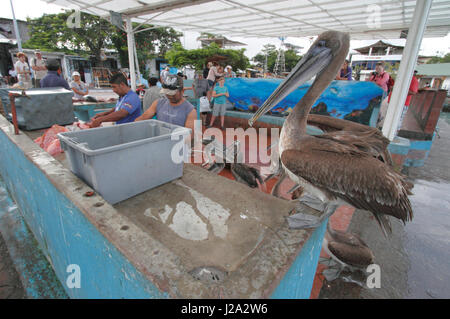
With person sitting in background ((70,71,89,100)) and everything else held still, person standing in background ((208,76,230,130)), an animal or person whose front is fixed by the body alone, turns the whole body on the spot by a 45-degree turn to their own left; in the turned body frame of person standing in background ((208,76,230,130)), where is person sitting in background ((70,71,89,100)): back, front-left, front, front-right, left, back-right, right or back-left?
back-right

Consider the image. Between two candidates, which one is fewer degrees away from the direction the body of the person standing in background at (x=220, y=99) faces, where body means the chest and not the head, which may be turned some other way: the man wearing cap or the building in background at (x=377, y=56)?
the man wearing cap

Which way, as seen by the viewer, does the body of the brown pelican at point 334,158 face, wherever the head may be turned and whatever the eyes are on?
to the viewer's left

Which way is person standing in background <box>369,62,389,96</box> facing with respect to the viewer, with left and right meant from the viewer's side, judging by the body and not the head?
facing the viewer and to the left of the viewer

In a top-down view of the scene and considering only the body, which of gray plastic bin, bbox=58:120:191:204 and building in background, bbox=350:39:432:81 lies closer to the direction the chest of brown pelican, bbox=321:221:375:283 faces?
the gray plastic bin

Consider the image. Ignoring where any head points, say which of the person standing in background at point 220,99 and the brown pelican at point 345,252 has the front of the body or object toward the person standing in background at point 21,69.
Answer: the brown pelican

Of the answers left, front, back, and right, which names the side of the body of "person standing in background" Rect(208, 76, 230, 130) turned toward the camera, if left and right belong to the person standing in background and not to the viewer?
front

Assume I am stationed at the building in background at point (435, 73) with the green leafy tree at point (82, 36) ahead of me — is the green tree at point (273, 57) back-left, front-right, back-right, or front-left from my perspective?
front-right

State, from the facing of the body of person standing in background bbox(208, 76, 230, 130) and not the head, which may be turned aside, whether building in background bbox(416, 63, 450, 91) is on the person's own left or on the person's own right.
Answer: on the person's own left

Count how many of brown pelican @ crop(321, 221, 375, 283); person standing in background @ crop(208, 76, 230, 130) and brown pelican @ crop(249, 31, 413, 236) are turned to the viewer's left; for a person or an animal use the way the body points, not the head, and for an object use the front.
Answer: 2

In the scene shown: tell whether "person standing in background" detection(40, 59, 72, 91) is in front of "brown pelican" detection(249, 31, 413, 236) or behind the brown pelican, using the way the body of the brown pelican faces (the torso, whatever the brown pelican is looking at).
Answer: in front

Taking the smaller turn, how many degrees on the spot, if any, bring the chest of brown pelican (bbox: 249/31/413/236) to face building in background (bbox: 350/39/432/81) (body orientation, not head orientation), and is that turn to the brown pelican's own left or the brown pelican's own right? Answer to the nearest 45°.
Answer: approximately 90° to the brown pelican's own right

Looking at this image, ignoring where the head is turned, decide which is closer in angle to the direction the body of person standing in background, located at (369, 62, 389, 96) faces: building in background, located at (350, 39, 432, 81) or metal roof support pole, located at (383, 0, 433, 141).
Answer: the metal roof support pole

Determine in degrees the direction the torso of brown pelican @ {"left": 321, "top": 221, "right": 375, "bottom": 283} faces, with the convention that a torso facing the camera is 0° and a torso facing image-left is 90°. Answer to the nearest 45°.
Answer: approximately 90°

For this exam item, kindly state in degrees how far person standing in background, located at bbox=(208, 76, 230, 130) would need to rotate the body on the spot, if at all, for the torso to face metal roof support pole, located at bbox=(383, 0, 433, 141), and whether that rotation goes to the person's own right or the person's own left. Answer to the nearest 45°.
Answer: approximately 45° to the person's own left
